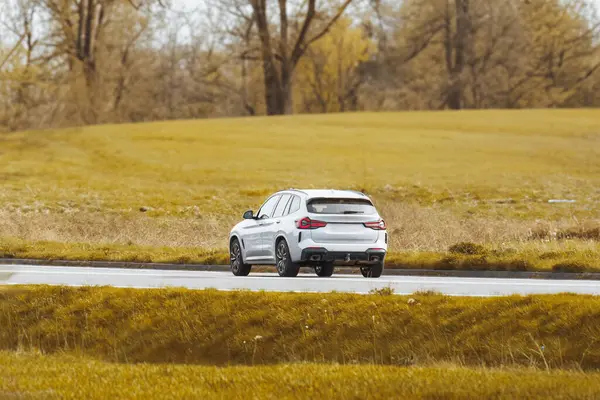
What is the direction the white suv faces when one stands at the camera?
facing away from the viewer and to the left of the viewer
